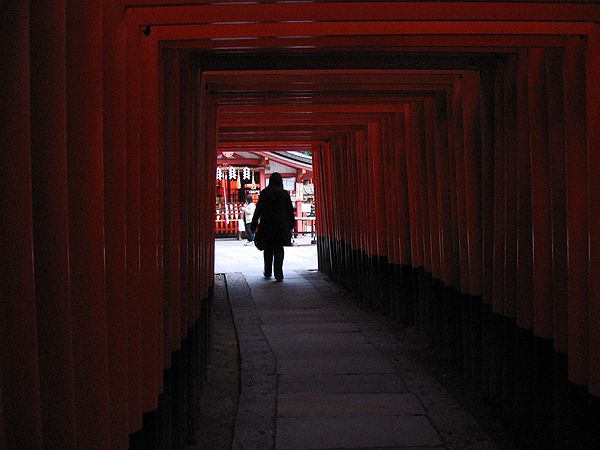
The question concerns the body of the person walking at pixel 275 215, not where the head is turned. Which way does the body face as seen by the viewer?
away from the camera

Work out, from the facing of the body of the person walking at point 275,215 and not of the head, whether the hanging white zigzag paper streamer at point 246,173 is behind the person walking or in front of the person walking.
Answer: in front
